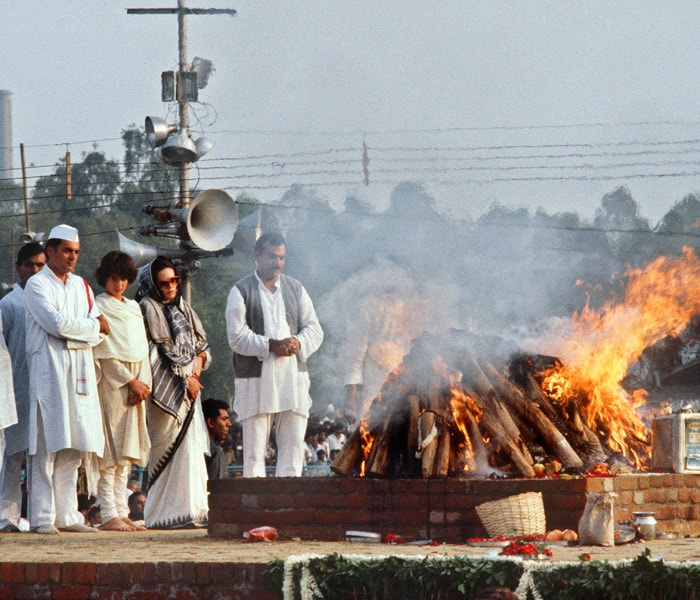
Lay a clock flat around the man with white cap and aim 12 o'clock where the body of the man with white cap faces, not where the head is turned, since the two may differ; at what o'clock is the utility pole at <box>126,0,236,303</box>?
The utility pole is roughly at 8 o'clock from the man with white cap.

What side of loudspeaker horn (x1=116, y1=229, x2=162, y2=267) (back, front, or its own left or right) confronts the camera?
left

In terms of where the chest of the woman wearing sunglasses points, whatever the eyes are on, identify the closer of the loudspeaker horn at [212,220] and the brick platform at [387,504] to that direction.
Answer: the brick platform

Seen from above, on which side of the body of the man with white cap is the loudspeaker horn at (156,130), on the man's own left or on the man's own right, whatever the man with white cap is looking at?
on the man's own left

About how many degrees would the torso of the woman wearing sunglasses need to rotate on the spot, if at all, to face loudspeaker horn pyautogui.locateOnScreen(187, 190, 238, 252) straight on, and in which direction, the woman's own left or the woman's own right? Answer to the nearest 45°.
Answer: approximately 135° to the woman's own left

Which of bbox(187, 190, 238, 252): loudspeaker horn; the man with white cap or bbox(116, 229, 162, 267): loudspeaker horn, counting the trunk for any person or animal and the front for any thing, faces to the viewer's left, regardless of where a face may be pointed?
bbox(116, 229, 162, 267): loudspeaker horn
